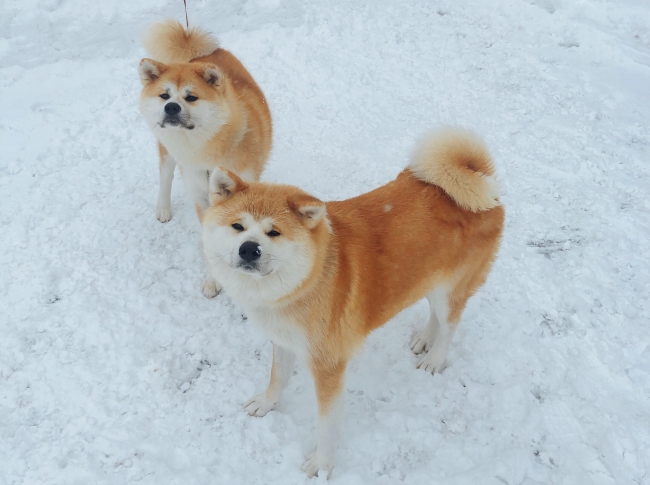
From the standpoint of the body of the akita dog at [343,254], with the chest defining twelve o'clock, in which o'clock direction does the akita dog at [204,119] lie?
the akita dog at [204,119] is roughly at 3 o'clock from the akita dog at [343,254].

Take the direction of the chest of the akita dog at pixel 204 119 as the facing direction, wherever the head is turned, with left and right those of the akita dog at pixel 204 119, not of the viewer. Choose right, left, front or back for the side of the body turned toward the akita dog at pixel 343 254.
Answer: left

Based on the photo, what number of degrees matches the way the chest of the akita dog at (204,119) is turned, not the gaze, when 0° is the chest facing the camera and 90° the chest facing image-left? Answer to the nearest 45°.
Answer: approximately 45°

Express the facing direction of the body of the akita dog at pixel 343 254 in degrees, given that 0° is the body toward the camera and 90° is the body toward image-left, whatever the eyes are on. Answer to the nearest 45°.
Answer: approximately 45°
